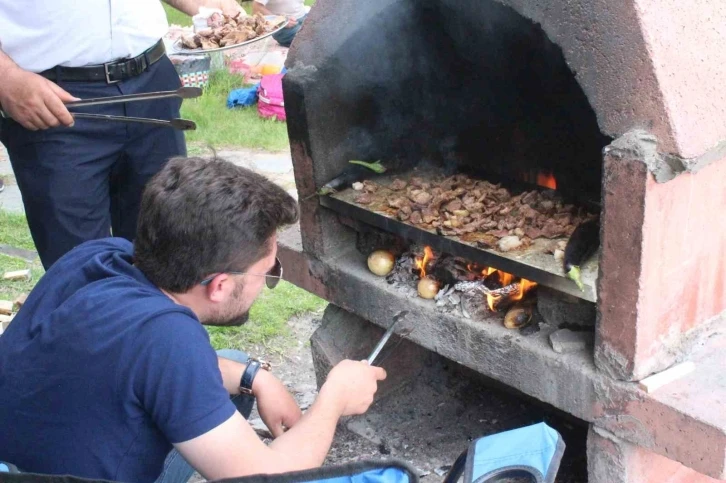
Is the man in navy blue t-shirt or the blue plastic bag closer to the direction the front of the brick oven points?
the man in navy blue t-shirt

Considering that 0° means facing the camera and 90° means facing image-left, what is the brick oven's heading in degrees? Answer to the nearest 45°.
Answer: approximately 45°

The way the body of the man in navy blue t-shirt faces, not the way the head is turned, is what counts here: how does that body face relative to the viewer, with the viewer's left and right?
facing away from the viewer and to the right of the viewer

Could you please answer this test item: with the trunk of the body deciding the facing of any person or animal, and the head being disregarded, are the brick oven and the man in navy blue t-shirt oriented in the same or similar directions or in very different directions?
very different directions

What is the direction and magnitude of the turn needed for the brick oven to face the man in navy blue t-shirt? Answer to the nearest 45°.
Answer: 0° — it already faces them

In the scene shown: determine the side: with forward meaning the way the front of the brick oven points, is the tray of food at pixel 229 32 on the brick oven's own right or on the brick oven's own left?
on the brick oven's own right

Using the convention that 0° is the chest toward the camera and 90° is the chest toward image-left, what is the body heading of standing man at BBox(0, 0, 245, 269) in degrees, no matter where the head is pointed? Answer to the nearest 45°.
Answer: approximately 315°
